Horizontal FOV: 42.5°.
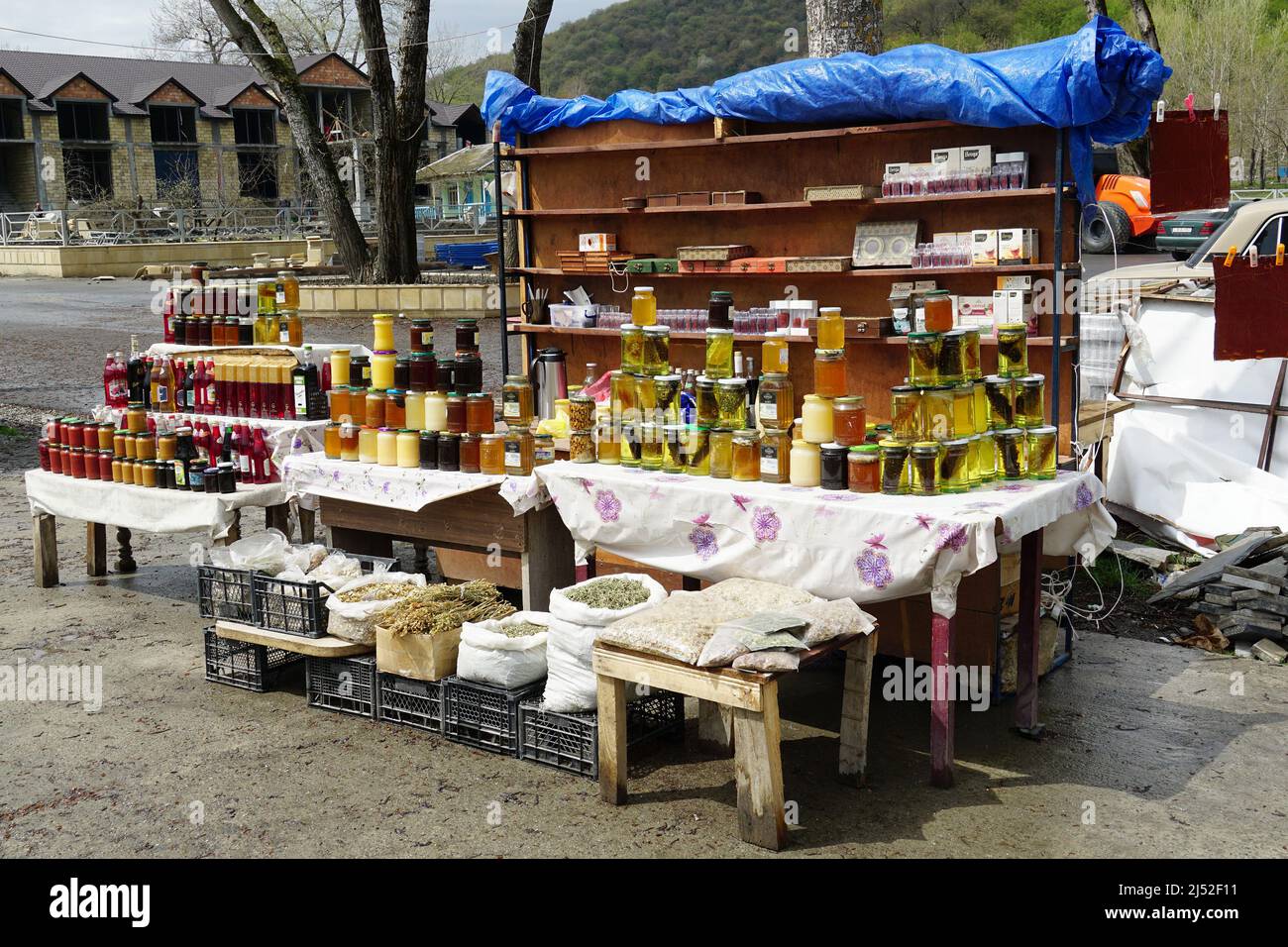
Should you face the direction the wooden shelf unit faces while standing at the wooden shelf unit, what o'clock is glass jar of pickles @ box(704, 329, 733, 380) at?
The glass jar of pickles is roughly at 12 o'clock from the wooden shelf unit.

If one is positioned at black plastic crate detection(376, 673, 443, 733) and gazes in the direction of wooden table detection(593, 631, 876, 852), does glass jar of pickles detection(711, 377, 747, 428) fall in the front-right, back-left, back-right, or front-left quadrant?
front-left

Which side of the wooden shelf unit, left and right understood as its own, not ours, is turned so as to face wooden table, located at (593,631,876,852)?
front

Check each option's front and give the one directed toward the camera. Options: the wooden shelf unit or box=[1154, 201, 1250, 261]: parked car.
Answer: the wooden shelf unit

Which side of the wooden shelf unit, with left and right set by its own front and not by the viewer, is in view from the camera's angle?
front

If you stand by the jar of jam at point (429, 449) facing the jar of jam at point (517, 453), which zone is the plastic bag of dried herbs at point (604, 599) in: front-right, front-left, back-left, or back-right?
front-right

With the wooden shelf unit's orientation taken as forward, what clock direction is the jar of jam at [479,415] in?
The jar of jam is roughly at 1 o'clock from the wooden shelf unit.

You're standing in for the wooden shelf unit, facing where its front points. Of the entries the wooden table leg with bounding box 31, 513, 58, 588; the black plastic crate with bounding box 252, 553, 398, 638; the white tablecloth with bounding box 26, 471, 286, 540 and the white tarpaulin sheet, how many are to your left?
1

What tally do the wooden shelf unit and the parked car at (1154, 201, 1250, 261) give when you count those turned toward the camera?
1

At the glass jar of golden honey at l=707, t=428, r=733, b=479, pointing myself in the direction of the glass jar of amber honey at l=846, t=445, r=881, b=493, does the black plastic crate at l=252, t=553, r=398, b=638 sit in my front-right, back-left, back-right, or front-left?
back-right

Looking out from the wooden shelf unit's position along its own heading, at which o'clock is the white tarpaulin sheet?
The white tarpaulin sheet is roughly at 9 o'clock from the wooden shelf unit.

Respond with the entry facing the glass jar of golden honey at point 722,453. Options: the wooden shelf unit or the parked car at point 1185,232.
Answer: the wooden shelf unit

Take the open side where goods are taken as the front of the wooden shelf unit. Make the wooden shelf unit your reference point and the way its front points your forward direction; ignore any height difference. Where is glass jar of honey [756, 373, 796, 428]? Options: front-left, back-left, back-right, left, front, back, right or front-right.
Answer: front

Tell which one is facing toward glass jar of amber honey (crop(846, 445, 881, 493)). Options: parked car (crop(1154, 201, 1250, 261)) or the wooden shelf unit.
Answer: the wooden shelf unit
